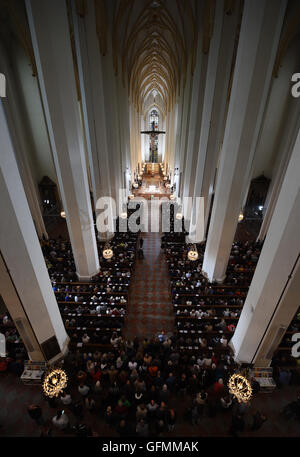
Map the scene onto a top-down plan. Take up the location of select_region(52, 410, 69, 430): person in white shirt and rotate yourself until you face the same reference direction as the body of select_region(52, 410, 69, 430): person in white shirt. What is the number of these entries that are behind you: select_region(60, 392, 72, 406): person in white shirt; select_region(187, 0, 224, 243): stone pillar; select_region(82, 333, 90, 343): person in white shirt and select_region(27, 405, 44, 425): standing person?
0

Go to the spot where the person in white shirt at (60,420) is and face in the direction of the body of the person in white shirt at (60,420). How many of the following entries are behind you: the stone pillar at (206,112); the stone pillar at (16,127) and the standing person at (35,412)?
0

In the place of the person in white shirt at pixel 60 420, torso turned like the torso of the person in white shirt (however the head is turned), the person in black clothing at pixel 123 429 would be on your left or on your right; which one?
on your right

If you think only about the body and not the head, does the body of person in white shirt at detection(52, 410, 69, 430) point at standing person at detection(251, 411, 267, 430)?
no

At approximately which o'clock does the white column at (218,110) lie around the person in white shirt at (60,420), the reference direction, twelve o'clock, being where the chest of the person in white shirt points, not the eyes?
The white column is roughly at 2 o'clock from the person in white shirt.

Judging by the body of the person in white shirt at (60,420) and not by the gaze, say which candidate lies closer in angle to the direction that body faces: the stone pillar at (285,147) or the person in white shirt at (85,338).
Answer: the person in white shirt

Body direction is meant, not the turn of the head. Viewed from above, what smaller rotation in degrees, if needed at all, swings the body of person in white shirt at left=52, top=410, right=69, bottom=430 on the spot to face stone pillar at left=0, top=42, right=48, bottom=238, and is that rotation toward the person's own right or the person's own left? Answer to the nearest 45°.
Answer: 0° — they already face it

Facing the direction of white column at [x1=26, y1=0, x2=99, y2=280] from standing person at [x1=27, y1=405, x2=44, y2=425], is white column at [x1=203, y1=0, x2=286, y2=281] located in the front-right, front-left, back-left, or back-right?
front-right

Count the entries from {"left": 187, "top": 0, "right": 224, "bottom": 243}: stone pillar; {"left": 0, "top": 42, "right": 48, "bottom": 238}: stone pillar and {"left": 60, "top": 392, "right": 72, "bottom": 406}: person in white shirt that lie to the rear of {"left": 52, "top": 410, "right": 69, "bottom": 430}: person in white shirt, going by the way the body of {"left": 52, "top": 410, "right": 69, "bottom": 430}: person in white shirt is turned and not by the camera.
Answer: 0

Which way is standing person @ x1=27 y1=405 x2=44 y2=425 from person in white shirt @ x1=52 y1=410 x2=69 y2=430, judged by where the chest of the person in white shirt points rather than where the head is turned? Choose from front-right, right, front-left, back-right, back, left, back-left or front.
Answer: front-left

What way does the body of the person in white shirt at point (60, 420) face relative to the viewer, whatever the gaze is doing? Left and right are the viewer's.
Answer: facing away from the viewer

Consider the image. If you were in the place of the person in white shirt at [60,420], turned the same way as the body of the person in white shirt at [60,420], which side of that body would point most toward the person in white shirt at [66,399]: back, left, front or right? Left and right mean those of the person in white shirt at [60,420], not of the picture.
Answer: front

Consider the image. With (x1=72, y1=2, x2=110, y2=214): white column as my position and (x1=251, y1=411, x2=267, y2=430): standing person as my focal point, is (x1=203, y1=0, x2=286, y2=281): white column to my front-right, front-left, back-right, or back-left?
front-left

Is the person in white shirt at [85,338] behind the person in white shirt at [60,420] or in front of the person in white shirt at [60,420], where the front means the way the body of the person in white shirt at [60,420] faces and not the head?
in front

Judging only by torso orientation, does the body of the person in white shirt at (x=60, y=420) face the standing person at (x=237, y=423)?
no

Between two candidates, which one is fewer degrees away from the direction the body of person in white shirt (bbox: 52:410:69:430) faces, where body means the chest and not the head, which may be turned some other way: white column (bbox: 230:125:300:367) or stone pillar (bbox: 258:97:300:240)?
the stone pillar
